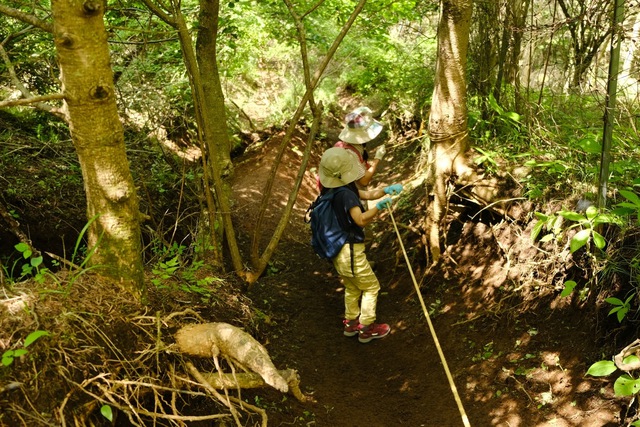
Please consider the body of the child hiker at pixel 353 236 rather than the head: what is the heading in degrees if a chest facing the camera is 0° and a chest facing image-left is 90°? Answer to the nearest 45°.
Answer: approximately 270°

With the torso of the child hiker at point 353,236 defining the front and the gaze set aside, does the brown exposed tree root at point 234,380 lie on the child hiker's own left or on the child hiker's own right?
on the child hiker's own right

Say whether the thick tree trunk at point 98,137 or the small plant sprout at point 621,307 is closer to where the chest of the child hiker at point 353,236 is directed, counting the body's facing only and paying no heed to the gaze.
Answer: the small plant sprout

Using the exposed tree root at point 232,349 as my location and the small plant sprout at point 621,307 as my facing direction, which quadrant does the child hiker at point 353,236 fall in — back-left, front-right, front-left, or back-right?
front-left

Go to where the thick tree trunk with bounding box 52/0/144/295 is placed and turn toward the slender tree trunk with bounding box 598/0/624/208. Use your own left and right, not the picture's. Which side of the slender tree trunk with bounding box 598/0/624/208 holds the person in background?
left

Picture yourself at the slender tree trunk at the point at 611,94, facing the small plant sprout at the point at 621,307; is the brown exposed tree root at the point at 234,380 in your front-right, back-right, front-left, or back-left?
front-right
